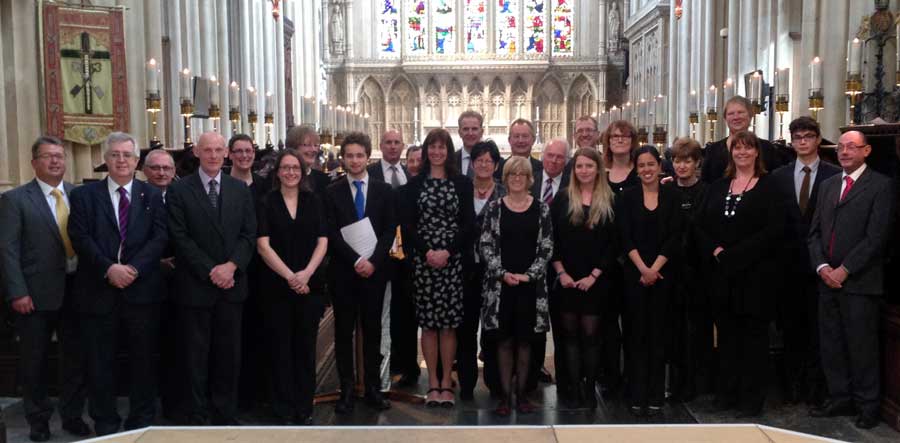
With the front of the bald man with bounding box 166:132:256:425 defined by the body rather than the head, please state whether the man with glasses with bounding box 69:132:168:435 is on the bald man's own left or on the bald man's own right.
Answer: on the bald man's own right

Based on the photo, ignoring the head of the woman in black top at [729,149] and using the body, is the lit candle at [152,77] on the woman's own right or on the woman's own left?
on the woman's own right

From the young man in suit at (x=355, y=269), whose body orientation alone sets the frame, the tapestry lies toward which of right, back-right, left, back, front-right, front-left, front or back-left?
back-right

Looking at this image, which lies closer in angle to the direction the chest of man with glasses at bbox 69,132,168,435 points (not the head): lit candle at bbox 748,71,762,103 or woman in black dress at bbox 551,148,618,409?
the woman in black dress

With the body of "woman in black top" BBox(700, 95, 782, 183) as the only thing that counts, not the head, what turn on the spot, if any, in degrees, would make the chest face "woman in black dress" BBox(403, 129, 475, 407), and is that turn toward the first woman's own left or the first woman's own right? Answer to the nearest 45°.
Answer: approximately 45° to the first woman's own right

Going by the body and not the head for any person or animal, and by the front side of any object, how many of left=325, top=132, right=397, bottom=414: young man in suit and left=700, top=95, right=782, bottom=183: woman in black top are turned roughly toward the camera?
2

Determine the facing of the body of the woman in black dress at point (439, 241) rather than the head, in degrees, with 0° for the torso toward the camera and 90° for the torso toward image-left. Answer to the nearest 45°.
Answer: approximately 0°

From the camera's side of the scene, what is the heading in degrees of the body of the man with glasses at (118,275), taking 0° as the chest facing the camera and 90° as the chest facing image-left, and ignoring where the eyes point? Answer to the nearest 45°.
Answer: approximately 0°
